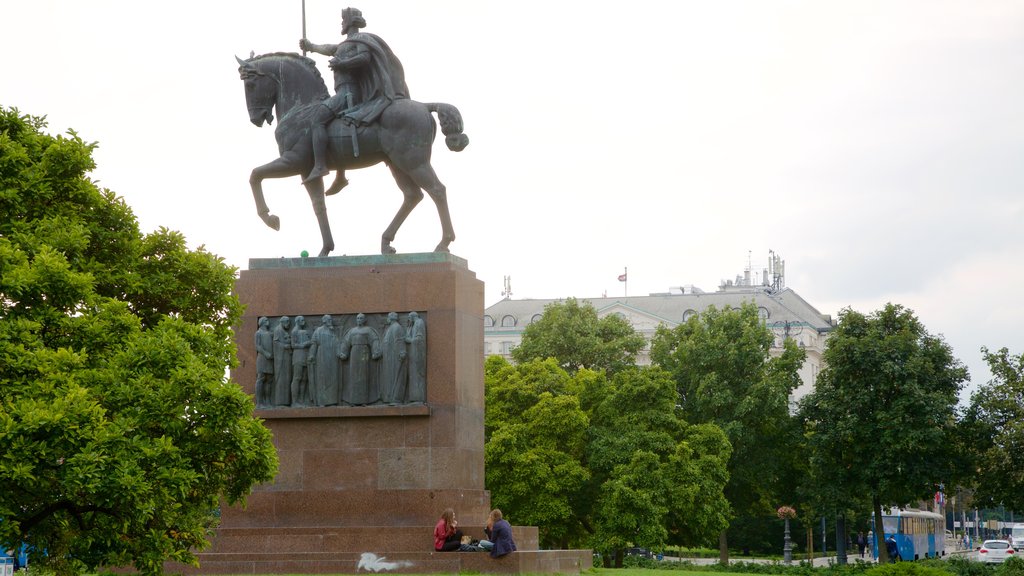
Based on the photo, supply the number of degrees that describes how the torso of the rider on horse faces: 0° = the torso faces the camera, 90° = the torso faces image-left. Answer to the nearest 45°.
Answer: approximately 90°

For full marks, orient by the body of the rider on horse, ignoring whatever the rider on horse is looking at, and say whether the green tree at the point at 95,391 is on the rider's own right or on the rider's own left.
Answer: on the rider's own left

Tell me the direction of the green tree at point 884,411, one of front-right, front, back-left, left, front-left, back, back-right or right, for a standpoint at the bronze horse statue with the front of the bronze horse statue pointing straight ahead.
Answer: back-right

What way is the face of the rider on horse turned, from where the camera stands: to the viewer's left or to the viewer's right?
to the viewer's left

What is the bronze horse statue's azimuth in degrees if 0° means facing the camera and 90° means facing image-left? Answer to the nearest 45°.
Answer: approximately 90°
